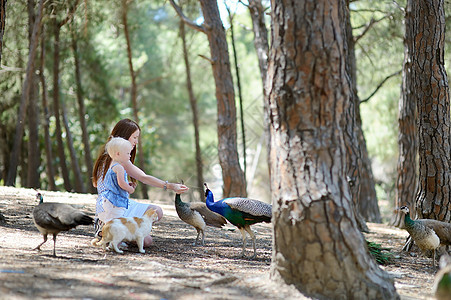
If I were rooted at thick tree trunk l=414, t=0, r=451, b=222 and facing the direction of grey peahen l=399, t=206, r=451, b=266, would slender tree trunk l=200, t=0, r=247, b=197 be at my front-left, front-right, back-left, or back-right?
back-right

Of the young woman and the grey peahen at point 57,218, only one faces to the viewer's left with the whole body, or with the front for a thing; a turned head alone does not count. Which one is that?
the grey peahen

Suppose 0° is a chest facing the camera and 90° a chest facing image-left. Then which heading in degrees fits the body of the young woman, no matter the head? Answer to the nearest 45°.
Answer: approximately 270°

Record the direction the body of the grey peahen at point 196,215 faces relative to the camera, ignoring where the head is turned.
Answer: to the viewer's left

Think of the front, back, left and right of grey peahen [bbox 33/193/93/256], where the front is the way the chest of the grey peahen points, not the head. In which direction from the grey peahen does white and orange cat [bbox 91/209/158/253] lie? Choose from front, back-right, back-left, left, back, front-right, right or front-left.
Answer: back-right

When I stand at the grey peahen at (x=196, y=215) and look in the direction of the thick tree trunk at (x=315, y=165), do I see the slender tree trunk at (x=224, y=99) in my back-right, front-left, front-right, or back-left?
back-left

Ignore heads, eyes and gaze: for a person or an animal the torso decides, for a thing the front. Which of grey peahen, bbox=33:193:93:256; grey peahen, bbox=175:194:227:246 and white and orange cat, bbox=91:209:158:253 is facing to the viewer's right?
the white and orange cat

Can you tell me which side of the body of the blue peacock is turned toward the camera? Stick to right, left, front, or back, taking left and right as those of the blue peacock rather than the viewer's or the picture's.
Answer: left

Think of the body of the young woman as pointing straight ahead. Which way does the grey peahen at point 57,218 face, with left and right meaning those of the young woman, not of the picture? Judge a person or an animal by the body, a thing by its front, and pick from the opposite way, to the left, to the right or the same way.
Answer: the opposite way

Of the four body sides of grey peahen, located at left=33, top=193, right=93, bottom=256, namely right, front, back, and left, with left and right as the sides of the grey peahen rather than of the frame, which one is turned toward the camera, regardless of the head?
left

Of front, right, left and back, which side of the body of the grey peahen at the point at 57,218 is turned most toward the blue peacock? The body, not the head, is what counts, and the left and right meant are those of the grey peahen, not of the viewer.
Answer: back

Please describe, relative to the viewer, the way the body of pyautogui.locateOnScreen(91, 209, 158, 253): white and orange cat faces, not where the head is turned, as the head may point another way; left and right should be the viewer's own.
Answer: facing to the right of the viewer

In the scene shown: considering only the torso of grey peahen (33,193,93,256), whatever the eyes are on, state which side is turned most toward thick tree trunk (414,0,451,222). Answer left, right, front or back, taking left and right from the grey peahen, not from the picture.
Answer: back
